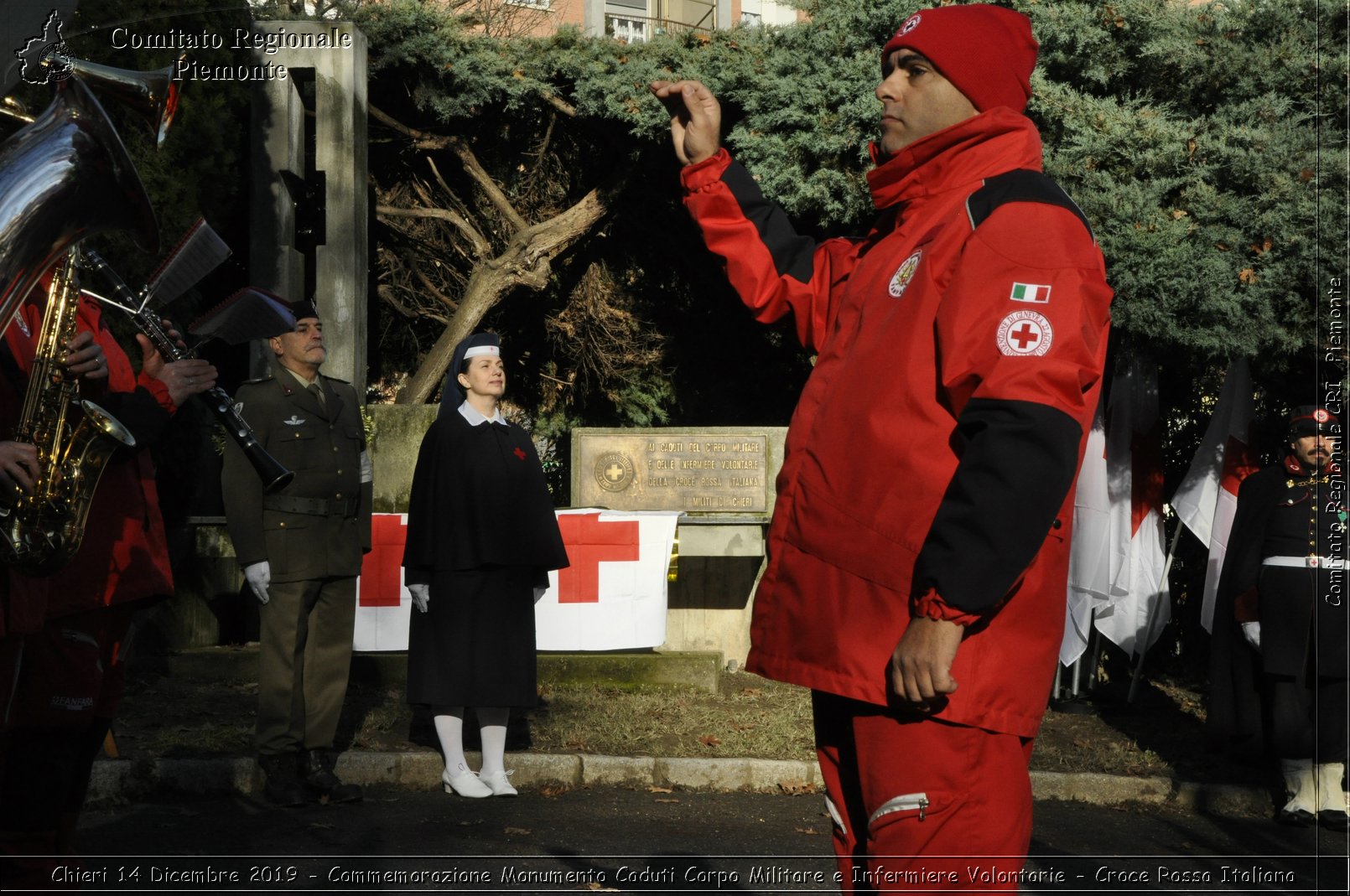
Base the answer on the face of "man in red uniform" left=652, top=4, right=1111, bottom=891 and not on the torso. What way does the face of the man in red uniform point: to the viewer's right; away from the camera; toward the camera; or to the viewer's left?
to the viewer's left

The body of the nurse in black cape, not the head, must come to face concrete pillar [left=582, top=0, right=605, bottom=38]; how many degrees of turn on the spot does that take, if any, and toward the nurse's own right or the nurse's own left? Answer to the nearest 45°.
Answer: approximately 135° to the nurse's own left

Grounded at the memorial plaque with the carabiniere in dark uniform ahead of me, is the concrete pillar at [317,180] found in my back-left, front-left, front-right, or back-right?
back-right

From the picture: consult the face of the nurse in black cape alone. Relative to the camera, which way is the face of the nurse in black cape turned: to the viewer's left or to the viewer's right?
to the viewer's right

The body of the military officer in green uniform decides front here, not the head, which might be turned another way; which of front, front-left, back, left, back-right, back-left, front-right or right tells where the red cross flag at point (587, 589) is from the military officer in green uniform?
left

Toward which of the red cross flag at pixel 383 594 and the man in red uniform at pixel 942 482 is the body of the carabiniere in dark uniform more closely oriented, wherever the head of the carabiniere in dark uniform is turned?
the man in red uniform

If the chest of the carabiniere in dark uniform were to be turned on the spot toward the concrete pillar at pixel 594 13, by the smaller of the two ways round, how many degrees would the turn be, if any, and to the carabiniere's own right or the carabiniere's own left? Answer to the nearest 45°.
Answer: approximately 135° to the carabiniere's own right

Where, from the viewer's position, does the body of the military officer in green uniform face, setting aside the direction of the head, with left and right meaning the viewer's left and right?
facing the viewer and to the right of the viewer

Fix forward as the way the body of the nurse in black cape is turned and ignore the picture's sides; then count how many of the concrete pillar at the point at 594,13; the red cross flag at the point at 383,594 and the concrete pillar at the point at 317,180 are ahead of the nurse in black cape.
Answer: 0

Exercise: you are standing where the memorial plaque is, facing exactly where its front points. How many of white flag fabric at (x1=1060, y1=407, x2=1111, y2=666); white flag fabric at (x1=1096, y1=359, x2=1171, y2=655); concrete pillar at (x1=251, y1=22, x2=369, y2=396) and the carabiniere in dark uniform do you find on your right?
1

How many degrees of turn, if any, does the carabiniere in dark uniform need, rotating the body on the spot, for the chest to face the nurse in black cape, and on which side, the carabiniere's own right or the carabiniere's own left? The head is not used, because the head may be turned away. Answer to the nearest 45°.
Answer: approximately 45° to the carabiniere's own right

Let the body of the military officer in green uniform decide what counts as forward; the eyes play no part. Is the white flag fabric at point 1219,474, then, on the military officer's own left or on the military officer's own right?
on the military officer's own left

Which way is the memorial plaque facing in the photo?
toward the camera

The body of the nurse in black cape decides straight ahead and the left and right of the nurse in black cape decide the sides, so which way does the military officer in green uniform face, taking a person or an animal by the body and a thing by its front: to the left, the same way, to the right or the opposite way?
the same way

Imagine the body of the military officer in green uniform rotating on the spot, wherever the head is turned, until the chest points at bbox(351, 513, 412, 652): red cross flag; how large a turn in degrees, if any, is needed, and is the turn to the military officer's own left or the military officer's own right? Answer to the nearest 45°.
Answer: approximately 135° to the military officer's own left

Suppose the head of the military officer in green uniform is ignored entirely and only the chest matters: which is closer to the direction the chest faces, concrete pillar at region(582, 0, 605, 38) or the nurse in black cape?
the nurse in black cape

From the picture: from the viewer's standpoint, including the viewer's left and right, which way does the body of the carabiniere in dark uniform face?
facing the viewer
